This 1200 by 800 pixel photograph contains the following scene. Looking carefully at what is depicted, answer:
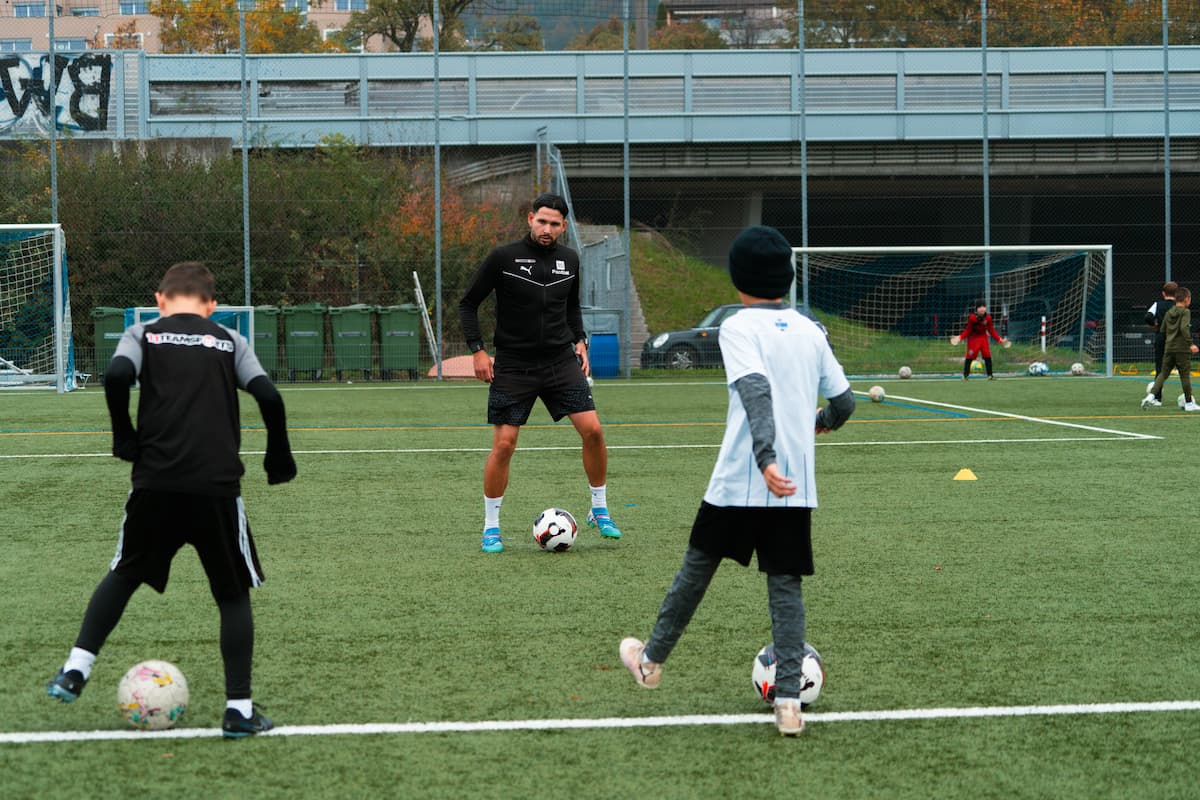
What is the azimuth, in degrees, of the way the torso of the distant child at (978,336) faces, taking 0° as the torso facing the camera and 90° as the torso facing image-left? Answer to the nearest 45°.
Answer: approximately 0°

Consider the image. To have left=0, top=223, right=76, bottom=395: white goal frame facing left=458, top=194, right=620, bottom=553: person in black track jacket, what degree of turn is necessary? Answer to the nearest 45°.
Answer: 0° — it already faces them

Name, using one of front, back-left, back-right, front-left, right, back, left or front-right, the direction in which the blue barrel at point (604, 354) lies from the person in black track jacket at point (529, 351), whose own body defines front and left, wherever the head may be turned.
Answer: back

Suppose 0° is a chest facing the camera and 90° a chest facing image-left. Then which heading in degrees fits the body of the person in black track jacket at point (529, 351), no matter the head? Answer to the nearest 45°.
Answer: approximately 0°

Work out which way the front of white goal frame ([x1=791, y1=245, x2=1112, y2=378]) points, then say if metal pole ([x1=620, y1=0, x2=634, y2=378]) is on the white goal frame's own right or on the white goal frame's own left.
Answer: on the white goal frame's own right

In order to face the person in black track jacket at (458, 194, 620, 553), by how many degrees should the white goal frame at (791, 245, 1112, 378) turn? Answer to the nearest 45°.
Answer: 0° — it already faces them

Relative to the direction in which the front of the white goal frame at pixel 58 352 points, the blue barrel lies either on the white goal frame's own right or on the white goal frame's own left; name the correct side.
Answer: on the white goal frame's own left

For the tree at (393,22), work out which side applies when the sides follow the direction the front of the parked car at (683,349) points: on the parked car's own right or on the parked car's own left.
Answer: on the parked car's own right

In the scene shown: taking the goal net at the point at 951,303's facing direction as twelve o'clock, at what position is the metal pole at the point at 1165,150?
The metal pole is roughly at 8 o'clock from the goal net.

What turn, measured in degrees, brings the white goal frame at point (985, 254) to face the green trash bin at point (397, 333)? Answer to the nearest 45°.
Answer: approximately 90° to its right

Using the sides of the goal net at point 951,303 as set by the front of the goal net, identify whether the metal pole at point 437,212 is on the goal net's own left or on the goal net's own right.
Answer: on the goal net's own right
